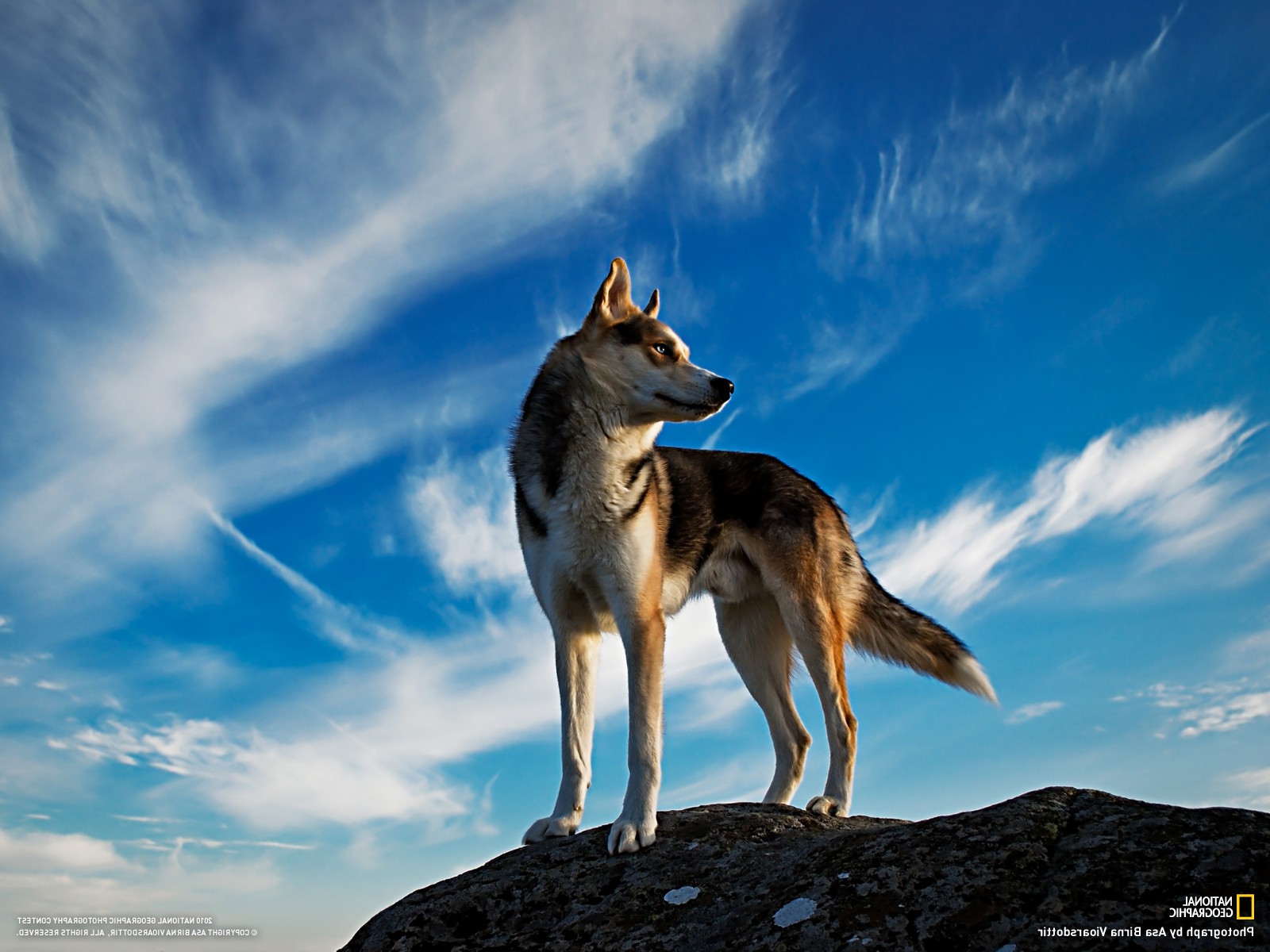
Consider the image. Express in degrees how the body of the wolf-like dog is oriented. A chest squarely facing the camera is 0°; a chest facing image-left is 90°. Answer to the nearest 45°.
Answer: approximately 45°
